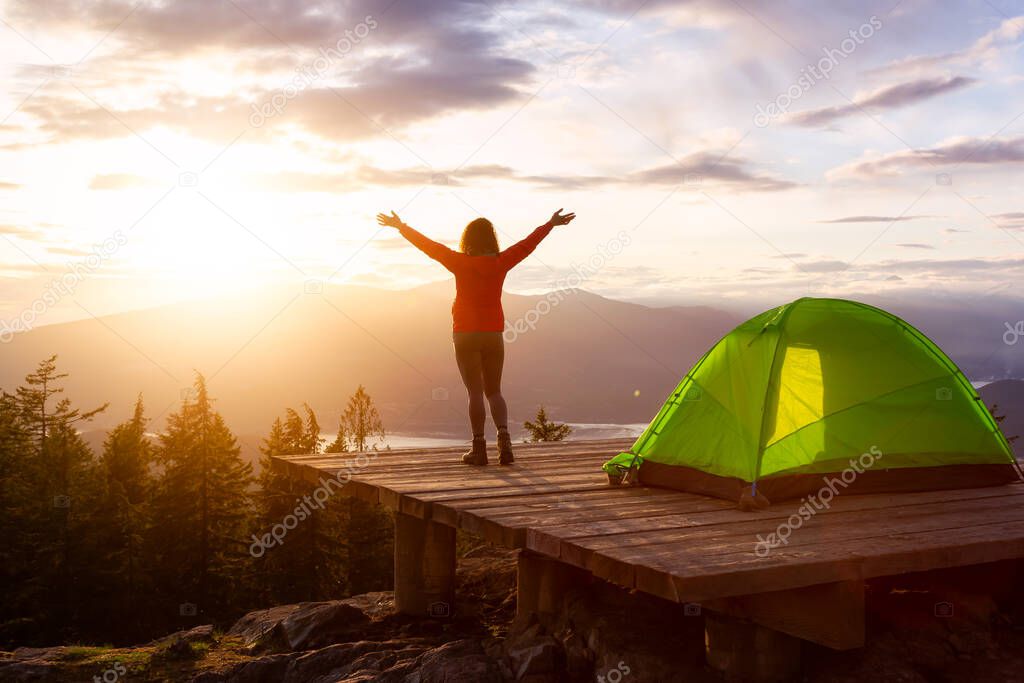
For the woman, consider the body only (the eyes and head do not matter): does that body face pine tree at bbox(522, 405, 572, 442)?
yes

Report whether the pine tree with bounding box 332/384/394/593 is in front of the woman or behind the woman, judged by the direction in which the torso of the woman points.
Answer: in front

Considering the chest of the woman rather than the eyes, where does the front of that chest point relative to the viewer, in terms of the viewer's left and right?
facing away from the viewer

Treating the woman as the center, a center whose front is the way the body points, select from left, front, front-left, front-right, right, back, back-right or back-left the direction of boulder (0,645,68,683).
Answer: left

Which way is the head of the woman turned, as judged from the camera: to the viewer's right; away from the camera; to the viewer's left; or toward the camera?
away from the camera

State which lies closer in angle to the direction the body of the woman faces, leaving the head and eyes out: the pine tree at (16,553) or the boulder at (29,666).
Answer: the pine tree

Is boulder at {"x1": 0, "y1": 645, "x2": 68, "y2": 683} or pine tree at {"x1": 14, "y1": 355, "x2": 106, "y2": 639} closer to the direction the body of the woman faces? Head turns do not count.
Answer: the pine tree
